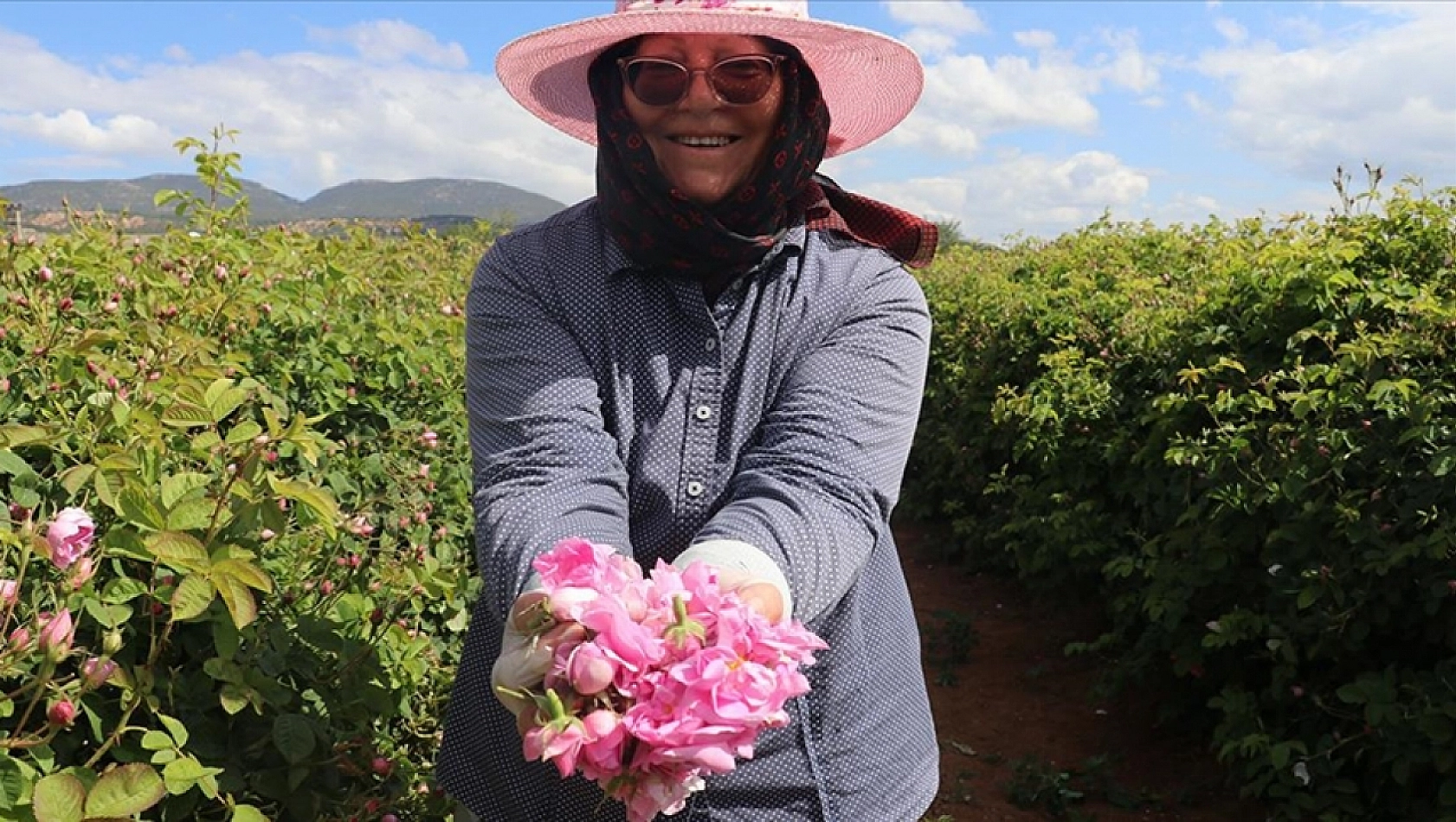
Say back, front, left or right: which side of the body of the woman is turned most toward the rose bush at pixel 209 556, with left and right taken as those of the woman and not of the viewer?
right

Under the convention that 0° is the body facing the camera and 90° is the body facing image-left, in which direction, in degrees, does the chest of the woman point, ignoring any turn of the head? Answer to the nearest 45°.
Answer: approximately 0°
